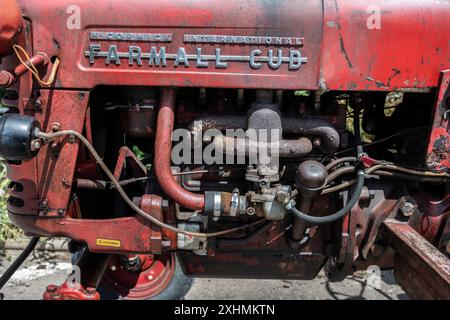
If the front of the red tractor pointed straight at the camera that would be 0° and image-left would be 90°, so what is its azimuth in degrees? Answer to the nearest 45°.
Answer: approximately 90°
